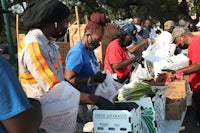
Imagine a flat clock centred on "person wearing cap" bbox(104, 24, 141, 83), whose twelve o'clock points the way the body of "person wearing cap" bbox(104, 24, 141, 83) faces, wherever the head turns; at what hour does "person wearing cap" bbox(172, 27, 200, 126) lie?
"person wearing cap" bbox(172, 27, 200, 126) is roughly at 12 o'clock from "person wearing cap" bbox(104, 24, 141, 83).

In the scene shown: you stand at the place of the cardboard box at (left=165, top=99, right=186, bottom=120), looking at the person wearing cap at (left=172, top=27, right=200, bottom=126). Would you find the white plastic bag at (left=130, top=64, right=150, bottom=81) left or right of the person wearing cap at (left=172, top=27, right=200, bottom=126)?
left

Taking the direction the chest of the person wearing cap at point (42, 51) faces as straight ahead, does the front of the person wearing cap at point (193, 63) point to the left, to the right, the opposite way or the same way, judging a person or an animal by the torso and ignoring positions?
the opposite way

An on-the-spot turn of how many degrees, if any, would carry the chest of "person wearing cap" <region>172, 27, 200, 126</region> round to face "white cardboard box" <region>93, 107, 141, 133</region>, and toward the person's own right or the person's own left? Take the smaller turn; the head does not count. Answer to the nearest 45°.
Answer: approximately 90° to the person's own left

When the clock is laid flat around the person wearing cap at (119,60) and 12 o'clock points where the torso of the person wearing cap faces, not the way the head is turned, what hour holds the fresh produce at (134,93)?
The fresh produce is roughly at 3 o'clock from the person wearing cap.

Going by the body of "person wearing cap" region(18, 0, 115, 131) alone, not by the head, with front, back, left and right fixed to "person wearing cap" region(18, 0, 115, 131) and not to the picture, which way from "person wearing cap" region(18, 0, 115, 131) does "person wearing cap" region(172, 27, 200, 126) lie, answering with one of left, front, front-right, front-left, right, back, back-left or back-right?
front-left

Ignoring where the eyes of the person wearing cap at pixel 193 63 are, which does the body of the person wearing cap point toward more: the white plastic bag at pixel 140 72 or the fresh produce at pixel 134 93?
the white plastic bag

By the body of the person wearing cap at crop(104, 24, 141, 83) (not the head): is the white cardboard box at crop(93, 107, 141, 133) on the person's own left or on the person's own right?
on the person's own right

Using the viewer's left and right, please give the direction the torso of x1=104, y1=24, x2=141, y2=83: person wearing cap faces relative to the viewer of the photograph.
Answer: facing to the right of the viewer

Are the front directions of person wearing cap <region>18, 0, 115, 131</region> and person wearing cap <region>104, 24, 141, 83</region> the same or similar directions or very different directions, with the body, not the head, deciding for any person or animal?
same or similar directions

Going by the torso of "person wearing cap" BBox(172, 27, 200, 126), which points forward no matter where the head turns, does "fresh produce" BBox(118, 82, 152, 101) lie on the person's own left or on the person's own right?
on the person's own left

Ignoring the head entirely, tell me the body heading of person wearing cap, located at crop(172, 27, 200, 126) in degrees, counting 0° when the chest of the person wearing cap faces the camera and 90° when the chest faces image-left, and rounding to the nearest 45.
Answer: approximately 90°

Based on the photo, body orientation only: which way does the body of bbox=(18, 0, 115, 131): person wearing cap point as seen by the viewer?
to the viewer's right

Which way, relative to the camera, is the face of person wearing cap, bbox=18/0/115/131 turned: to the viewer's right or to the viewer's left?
to the viewer's right

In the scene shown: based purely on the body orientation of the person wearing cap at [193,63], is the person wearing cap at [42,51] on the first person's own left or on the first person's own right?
on the first person's own left
